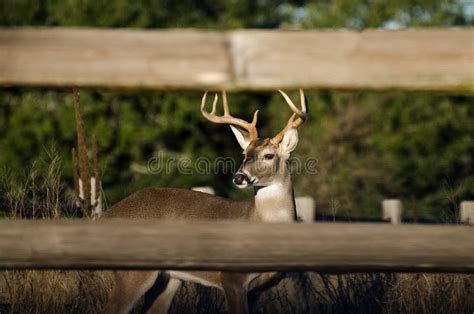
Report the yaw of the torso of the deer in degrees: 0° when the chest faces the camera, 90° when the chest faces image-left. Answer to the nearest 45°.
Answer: approximately 270°
